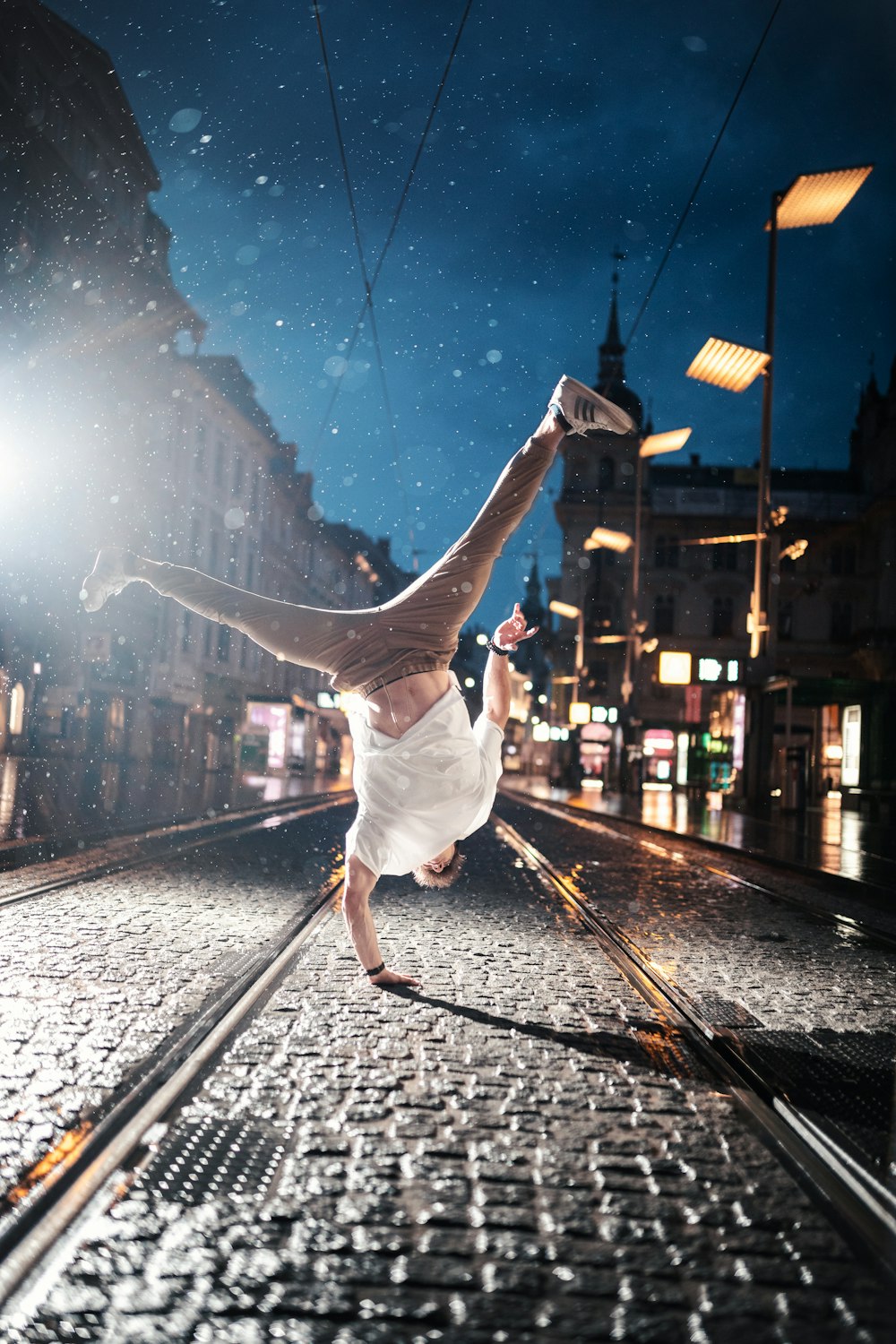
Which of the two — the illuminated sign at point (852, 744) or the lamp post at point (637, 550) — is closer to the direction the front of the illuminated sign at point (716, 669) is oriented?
the illuminated sign

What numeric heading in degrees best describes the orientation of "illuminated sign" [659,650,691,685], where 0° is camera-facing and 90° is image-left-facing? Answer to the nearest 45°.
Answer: approximately 0°

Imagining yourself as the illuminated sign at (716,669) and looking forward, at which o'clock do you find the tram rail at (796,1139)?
The tram rail is roughly at 12 o'clock from the illuminated sign.

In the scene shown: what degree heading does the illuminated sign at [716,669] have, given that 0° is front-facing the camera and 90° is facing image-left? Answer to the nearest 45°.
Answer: approximately 0°

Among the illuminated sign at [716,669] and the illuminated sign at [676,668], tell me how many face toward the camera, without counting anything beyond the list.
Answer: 2

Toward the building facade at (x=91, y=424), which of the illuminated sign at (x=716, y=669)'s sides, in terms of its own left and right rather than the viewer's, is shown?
right

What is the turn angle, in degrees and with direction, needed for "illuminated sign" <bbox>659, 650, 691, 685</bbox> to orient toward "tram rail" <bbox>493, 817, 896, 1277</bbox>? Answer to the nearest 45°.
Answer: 0° — it already faces it

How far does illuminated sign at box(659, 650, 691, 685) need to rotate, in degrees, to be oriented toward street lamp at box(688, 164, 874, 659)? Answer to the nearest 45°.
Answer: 0° — it already faces it

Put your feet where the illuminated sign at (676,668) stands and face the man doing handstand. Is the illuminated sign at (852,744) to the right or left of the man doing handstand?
left
